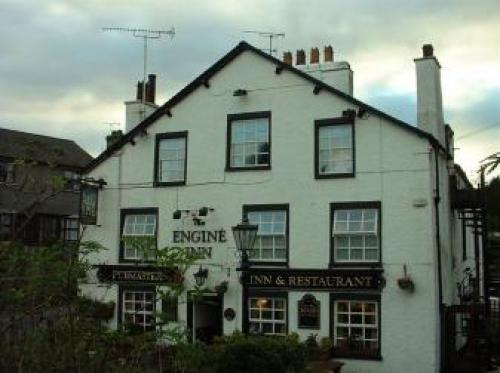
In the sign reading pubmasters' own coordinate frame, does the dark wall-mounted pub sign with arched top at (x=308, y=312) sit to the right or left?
on its left

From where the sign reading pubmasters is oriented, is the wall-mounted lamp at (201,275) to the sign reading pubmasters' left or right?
on its left

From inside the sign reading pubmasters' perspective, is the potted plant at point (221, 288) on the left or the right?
on its left

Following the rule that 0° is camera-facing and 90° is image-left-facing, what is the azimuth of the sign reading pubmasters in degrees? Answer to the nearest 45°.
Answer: approximately 0°
